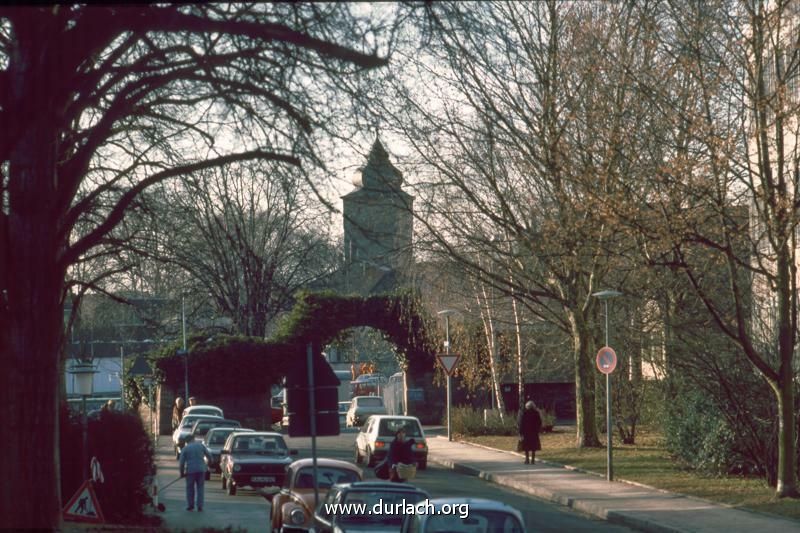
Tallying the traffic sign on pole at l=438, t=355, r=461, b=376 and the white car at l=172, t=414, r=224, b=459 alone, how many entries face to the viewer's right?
0

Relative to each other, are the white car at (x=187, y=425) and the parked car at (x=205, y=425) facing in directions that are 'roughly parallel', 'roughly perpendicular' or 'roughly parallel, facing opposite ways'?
roughly parallel

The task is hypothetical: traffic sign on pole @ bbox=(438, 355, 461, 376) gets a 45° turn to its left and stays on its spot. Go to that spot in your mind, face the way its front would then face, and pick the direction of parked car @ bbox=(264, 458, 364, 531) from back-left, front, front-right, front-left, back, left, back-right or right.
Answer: front-right

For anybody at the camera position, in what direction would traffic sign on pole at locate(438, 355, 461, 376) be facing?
facing the viewer

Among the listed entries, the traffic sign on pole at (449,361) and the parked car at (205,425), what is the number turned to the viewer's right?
0

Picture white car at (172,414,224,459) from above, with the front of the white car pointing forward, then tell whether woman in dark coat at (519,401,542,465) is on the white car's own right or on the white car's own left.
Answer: on the white car's own left

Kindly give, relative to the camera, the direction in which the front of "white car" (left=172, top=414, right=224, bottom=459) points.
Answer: facing the viewer and to the left of the viewer

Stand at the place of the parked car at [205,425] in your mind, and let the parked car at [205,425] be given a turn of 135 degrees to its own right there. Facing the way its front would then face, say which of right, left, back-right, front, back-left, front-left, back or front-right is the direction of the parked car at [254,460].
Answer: back

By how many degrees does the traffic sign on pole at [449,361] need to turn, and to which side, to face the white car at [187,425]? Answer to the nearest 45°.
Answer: approximately 90° to its right

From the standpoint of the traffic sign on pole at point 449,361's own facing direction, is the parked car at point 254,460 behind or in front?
in front

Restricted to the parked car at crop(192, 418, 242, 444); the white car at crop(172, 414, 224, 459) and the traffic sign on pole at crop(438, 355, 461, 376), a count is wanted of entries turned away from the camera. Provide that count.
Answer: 0

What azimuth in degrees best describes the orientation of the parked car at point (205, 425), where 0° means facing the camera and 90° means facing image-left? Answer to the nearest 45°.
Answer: approximately 45°

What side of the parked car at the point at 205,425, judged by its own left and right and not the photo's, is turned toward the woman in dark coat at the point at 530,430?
left

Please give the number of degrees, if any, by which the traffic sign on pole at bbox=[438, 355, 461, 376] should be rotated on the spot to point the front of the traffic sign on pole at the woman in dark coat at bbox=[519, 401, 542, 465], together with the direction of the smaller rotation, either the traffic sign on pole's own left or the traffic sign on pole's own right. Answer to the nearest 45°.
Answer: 0° — it already faces them
